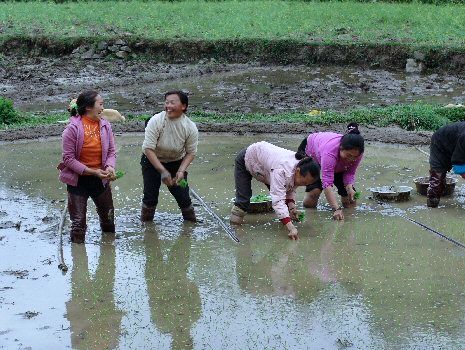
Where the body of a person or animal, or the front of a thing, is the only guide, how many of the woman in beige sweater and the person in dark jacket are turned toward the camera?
1

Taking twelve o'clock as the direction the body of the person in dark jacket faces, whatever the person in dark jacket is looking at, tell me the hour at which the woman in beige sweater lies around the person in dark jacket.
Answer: The woman in beige sweater is roughly at 5 o'clock from the person in dark jacket.

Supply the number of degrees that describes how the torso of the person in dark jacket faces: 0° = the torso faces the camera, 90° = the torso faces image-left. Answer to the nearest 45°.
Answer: approximately 270°

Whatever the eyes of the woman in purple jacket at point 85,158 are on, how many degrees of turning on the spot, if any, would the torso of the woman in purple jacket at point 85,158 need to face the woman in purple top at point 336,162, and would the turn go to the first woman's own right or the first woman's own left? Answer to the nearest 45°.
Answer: approximately 45° to the first woman's own left

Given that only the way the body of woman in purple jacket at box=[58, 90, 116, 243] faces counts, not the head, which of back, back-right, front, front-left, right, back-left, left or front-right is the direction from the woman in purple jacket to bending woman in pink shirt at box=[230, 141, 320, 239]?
front-left

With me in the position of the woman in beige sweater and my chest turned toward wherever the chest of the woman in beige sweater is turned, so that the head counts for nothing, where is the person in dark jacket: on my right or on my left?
on my left

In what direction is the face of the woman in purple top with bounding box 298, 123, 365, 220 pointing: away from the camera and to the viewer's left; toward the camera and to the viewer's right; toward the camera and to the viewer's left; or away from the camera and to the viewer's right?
toward the camera and to the viewer's right

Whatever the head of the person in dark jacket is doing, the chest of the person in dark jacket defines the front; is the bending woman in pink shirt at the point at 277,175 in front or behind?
behind

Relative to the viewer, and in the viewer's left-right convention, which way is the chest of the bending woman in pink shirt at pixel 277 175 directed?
facing the viewer and to the right of the viewer

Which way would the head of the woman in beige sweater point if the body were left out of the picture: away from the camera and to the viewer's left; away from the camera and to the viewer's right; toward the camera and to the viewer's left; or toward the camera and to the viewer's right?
toward the camera and to the viewer's left

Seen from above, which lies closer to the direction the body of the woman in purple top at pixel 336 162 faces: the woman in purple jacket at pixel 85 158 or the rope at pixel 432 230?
the rope

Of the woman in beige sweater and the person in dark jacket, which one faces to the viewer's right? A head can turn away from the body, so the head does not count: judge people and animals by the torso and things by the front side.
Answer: the person in dark jacket

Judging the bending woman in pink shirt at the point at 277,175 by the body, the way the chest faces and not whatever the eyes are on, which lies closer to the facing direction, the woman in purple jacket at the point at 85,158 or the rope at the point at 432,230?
the rope

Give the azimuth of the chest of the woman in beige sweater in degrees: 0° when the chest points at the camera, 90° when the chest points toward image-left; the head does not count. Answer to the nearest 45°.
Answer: approximately 0°
